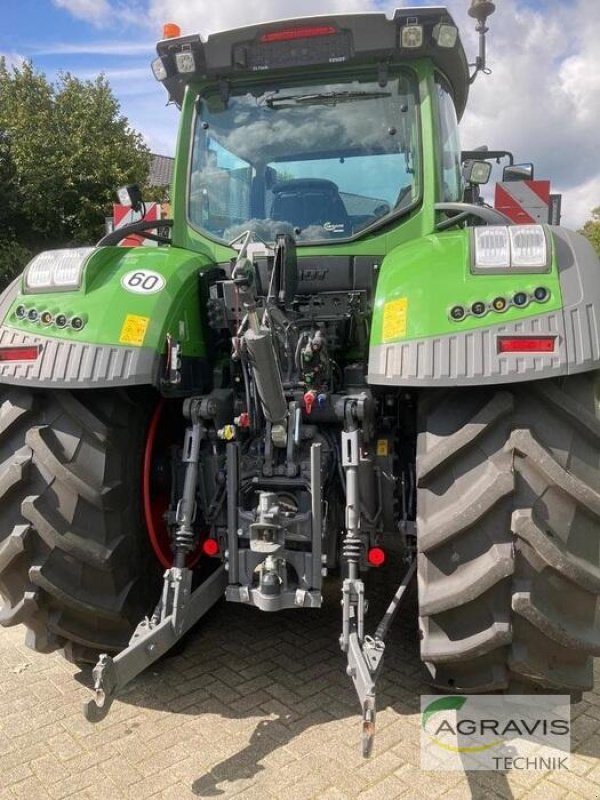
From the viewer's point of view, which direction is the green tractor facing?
away from the camera

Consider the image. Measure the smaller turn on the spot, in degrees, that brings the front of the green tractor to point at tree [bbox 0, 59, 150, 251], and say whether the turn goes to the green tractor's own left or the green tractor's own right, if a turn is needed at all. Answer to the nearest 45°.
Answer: approximately 45° to the green tractor's own left

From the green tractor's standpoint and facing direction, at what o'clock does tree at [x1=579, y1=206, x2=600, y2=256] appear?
The tree is roughly at 1 o'clock from the green tractor.
